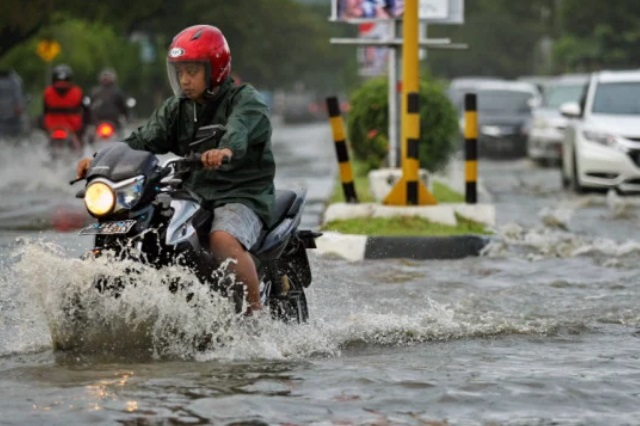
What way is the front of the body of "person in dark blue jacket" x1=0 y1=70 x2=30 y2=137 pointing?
away from the camera

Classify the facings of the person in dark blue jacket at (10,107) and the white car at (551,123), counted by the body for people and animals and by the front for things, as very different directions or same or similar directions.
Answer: very different directions

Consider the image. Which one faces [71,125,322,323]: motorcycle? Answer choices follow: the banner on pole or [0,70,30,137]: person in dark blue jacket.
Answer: the banner on pole

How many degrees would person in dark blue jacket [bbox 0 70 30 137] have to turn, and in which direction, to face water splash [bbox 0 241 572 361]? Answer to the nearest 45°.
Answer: approximately 180°

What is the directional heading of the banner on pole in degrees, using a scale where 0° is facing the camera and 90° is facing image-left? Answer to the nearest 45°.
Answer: approximately 0°

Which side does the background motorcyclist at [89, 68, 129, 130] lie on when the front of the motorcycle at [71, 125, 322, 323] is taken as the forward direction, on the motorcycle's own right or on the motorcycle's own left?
on the motorcycle's own right

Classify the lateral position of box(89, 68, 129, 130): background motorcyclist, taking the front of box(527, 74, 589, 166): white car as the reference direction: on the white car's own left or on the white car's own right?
on the white car's own right

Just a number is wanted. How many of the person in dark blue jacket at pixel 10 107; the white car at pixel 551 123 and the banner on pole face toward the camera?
2
